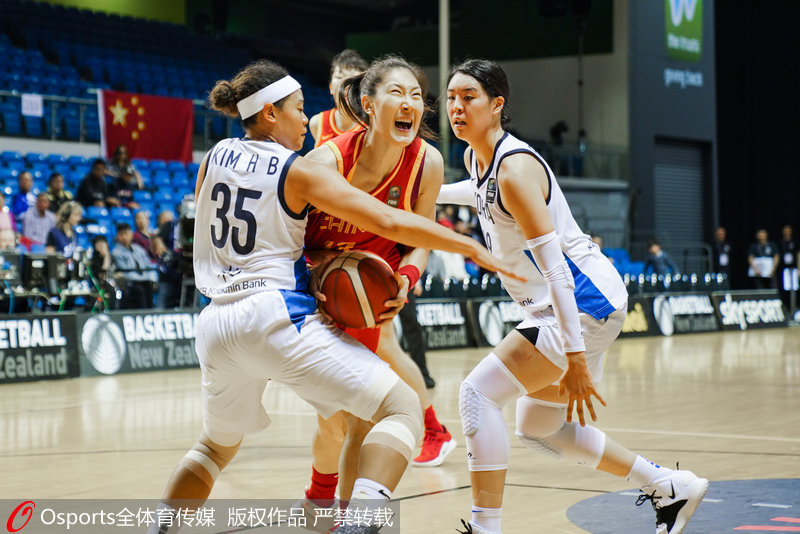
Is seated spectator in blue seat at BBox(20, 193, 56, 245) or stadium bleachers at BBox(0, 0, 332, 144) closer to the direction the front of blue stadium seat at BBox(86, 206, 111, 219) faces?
the seated spectator in blue seat

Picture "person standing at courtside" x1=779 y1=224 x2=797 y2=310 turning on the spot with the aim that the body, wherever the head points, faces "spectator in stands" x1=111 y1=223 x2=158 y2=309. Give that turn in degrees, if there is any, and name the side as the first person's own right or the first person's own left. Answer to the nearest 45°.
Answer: approximately 45° to the first person's own right

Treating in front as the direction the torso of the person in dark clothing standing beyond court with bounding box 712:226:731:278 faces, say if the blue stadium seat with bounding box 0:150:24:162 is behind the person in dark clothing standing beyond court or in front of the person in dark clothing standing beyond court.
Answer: in front

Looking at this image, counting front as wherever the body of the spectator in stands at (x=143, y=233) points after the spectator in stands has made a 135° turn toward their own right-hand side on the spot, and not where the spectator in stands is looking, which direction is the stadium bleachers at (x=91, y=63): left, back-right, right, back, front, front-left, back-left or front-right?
right

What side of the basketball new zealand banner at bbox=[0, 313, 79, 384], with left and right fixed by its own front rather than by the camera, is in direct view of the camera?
front

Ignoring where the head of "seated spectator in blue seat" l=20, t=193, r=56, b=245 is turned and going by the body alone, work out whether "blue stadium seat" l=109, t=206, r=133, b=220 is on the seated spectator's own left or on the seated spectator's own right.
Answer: on the seated spectator's own left

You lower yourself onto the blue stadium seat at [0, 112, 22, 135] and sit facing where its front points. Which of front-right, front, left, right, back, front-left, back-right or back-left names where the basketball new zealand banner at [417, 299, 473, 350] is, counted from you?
front

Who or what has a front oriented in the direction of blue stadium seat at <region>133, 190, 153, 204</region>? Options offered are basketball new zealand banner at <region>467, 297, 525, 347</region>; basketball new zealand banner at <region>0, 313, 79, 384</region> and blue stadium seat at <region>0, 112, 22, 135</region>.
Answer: blue stadium seat at <region>0, 112, 22, 135</region>

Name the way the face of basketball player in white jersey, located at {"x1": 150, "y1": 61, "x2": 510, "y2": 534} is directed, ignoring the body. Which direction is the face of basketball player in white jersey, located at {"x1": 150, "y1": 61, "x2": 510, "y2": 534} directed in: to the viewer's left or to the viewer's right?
to the viewer's right

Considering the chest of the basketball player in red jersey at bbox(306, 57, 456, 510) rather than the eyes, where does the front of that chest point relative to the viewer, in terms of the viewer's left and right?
facing the viewer

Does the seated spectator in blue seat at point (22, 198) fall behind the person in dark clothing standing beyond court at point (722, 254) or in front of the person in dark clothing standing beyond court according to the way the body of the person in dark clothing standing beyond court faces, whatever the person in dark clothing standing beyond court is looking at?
in front

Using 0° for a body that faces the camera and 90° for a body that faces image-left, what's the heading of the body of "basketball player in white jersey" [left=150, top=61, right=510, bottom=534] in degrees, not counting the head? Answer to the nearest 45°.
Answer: approximately 225°

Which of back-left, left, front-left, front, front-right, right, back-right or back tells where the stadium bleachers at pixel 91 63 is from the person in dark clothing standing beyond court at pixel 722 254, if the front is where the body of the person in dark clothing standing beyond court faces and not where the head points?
front-right
